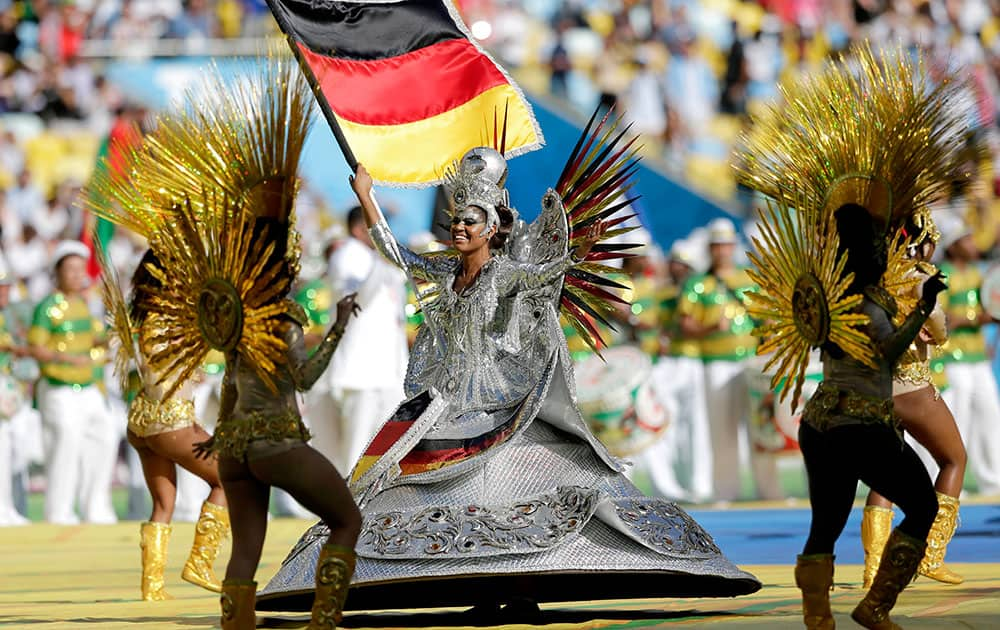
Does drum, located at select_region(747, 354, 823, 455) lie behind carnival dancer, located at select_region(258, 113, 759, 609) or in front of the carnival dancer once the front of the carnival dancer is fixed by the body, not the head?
behind

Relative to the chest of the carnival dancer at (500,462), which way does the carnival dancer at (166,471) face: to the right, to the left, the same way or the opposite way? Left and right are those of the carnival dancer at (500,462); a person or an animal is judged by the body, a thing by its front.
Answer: the opposite way

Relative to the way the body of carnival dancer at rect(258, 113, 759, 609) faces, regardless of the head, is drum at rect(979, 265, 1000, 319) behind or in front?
behind

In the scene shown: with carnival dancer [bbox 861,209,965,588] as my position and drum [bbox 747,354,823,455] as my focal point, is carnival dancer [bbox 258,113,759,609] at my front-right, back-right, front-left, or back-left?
back-left

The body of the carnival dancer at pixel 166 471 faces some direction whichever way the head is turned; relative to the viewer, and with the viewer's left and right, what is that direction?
facing away from the viewer and to the right of the viewer
